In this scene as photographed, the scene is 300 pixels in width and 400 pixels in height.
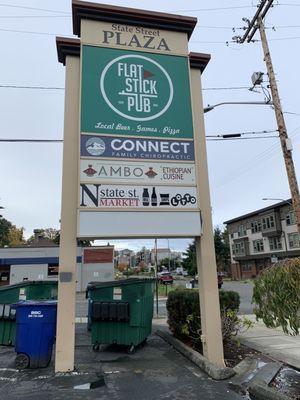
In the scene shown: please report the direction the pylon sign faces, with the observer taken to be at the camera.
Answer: facing the viewer

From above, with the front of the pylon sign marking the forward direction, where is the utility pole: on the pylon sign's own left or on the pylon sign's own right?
on the pylon sign's own left

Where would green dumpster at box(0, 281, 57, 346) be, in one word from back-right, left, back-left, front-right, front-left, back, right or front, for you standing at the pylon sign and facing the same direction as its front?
back-right
